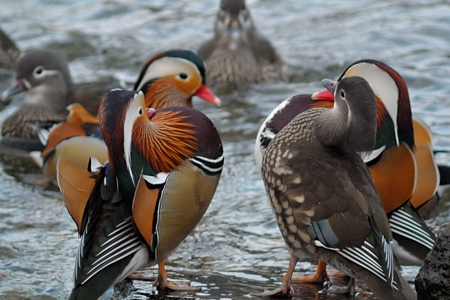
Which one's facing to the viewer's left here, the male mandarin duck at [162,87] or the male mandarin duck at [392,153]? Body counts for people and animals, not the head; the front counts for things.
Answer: the male mandarin duck at [392,153]

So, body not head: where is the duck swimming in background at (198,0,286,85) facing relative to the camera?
toward the camera

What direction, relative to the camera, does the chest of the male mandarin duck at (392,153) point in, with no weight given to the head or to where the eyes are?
to the viewer's left

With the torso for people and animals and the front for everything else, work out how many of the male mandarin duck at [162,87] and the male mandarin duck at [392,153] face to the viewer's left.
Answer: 1

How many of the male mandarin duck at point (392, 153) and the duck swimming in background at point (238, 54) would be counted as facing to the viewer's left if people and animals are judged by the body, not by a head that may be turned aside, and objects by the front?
1

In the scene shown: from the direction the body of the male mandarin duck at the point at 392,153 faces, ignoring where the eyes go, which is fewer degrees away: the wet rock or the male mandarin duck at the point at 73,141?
the male mandarin duck

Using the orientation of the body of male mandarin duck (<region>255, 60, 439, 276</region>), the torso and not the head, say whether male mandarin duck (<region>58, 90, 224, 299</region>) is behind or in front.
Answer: in front

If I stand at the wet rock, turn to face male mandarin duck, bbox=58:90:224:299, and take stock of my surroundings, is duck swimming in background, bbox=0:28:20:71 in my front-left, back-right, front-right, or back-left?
front-right

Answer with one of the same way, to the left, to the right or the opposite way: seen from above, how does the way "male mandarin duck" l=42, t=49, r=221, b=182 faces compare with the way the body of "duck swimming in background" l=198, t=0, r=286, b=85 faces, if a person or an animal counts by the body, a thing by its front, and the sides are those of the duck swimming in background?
to the left

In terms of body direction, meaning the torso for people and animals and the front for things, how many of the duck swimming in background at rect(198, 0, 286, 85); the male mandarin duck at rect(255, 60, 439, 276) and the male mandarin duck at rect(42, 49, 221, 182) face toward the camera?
1

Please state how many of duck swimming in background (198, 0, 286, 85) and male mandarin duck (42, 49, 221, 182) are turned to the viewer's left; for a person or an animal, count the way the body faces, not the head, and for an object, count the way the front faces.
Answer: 0

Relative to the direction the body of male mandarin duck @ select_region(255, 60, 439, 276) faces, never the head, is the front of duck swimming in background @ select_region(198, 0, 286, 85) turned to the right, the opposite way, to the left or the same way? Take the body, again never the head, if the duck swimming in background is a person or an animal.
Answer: to the left

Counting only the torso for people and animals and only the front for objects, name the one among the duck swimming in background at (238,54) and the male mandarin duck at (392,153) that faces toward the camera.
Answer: the duck swimming in background

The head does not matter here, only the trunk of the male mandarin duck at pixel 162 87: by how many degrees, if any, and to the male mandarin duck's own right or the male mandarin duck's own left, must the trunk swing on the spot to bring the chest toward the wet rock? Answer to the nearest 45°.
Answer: approximately 90° to the male mandarin duck's own right

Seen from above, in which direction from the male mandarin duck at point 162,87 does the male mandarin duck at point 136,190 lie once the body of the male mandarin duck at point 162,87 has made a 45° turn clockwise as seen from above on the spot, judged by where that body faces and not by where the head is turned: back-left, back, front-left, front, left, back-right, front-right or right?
front-right

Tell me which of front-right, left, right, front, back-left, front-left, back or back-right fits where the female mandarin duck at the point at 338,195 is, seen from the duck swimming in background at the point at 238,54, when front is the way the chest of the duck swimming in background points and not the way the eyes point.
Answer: front

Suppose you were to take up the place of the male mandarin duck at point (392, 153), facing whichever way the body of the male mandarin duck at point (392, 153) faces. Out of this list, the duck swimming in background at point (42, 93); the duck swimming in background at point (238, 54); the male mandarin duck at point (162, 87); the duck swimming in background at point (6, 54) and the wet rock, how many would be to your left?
1

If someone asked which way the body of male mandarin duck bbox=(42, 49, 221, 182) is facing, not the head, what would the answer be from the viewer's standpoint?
to the viewer's right
